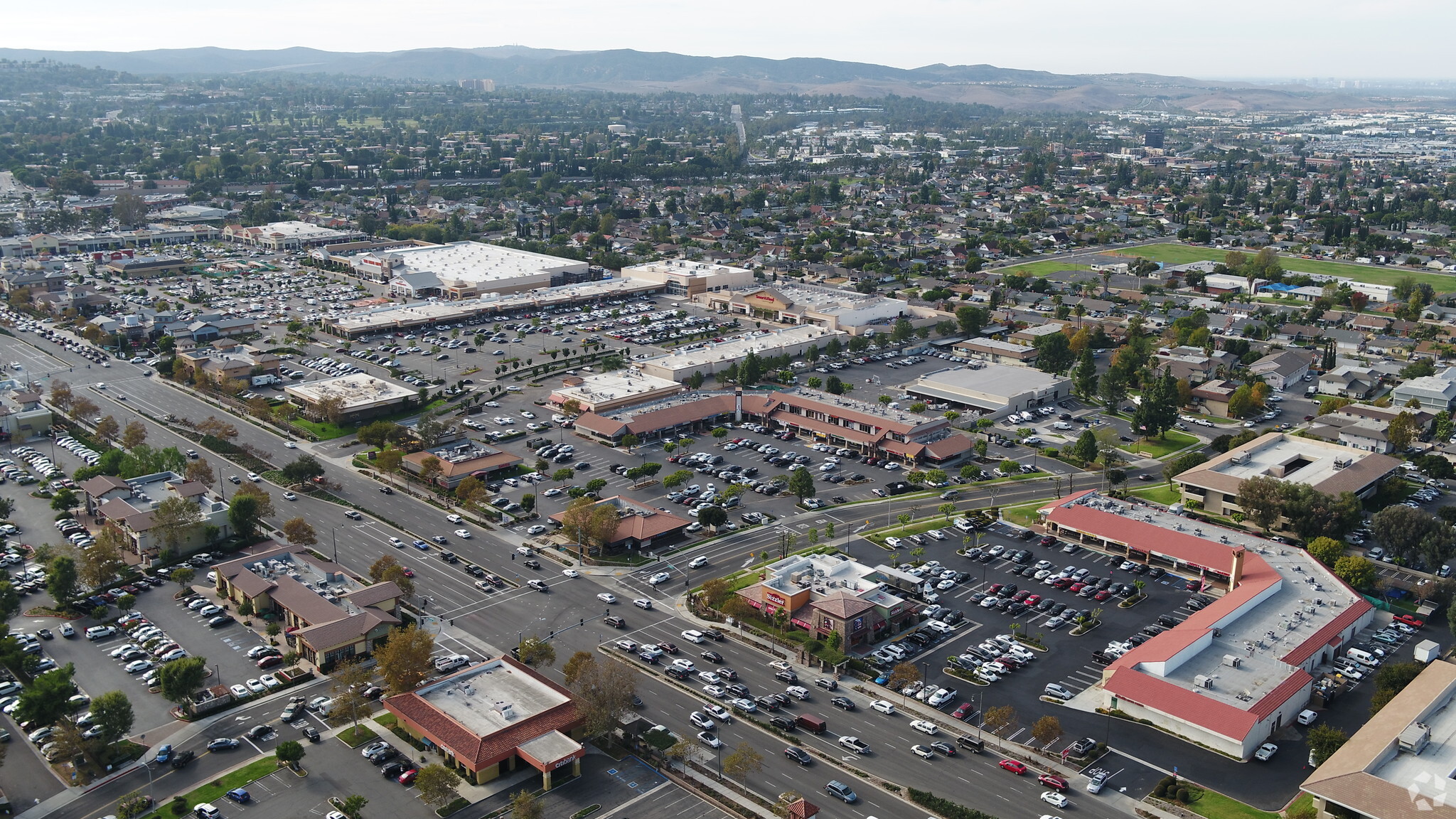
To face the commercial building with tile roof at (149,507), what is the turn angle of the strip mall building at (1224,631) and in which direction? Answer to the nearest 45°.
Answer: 0° — it already faces it

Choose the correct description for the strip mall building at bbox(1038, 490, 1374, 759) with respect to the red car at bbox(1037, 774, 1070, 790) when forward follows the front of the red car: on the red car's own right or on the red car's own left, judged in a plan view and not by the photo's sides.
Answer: on the red car's own right

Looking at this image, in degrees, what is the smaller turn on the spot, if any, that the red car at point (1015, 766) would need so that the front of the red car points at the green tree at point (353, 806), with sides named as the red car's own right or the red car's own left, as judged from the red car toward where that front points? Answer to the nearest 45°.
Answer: approximately 90° to the red car's own left

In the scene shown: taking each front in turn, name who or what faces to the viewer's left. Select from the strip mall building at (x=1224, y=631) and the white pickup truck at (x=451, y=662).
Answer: the strip mall building

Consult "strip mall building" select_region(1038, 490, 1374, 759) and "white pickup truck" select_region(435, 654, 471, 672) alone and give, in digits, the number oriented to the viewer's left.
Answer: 1

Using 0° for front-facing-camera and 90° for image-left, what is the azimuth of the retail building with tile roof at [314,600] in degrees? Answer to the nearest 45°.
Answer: approximately 45°

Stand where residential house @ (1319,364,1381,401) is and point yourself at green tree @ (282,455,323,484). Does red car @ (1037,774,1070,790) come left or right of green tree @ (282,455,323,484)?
left

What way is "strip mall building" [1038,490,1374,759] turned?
to the viewer's left

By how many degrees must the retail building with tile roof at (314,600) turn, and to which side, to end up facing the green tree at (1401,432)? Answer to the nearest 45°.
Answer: approximately 135° to its left

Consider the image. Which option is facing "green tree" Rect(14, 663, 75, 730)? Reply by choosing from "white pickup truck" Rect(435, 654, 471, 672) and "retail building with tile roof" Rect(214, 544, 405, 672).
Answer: the retail building with tile roof
